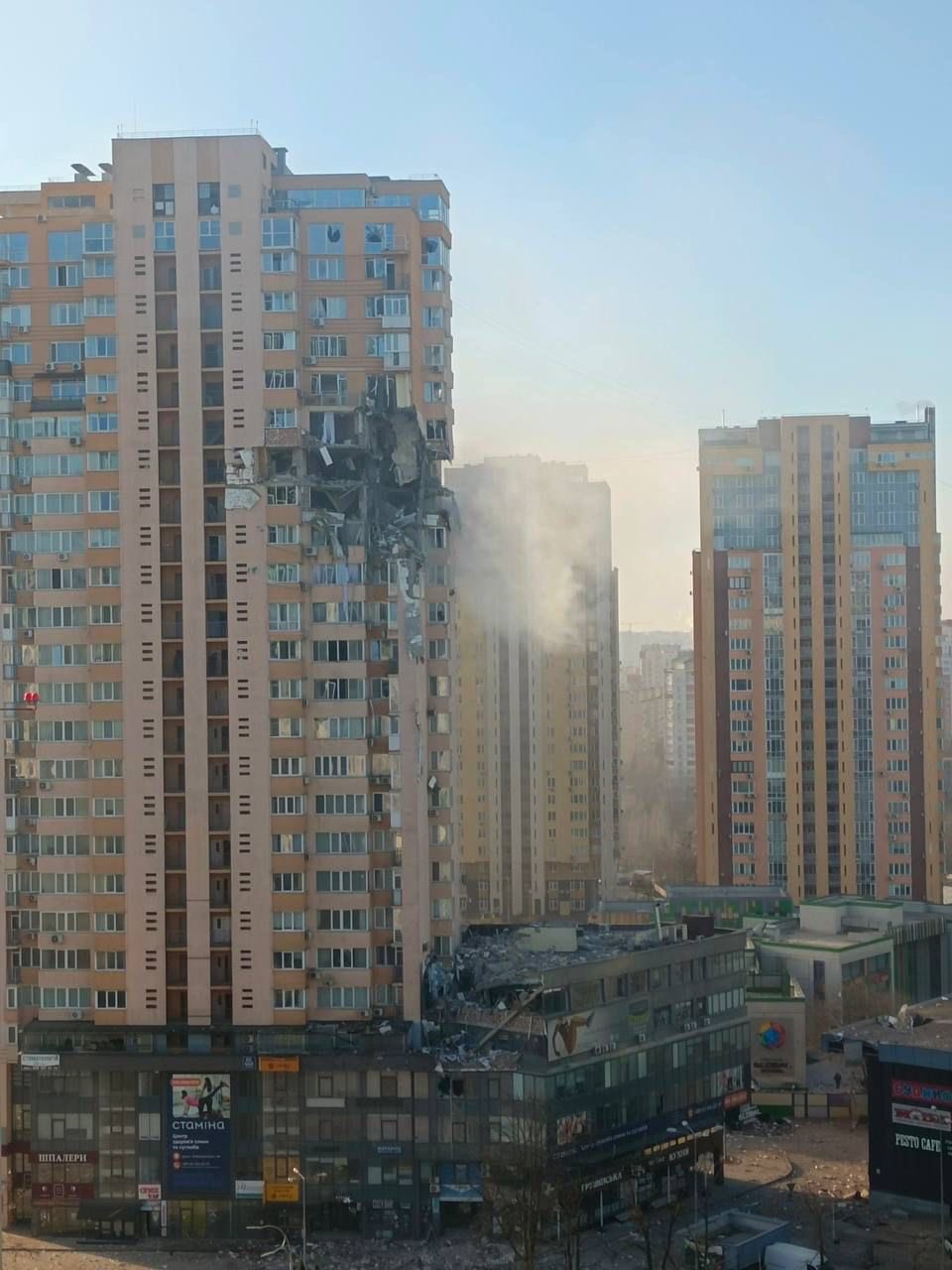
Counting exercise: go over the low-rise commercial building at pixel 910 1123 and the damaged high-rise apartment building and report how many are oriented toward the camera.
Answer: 2

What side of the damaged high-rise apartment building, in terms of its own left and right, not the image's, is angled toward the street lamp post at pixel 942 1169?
left

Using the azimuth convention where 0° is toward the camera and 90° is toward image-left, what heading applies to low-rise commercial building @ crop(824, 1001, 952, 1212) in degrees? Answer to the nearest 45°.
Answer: approximately 0°

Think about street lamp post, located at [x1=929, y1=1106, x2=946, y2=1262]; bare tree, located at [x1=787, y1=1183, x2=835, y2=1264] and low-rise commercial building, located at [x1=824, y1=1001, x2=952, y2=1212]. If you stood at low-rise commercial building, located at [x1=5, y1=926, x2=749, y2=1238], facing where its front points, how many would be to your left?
3

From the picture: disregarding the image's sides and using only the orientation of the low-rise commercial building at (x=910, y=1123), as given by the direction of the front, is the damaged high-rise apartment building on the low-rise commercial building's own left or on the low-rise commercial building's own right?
on the low-rise commercial building's own right

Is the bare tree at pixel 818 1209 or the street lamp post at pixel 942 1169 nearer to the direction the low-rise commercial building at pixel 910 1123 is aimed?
the street lamp post

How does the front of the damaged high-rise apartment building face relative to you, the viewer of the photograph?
facing the viewer

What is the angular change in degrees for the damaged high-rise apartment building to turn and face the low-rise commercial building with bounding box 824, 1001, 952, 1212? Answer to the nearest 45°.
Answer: approximately 90° to its left

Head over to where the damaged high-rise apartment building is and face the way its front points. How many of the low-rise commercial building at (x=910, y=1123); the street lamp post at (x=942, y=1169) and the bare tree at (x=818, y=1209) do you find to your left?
3

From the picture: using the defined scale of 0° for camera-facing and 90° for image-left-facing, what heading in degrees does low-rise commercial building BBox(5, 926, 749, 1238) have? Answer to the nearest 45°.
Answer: approximately 0°

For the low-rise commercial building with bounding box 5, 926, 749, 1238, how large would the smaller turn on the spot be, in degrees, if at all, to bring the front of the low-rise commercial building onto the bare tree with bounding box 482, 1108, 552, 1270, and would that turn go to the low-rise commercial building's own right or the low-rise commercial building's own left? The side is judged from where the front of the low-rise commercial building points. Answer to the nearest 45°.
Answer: approximately 45° to the low-rise commercial building's own left
